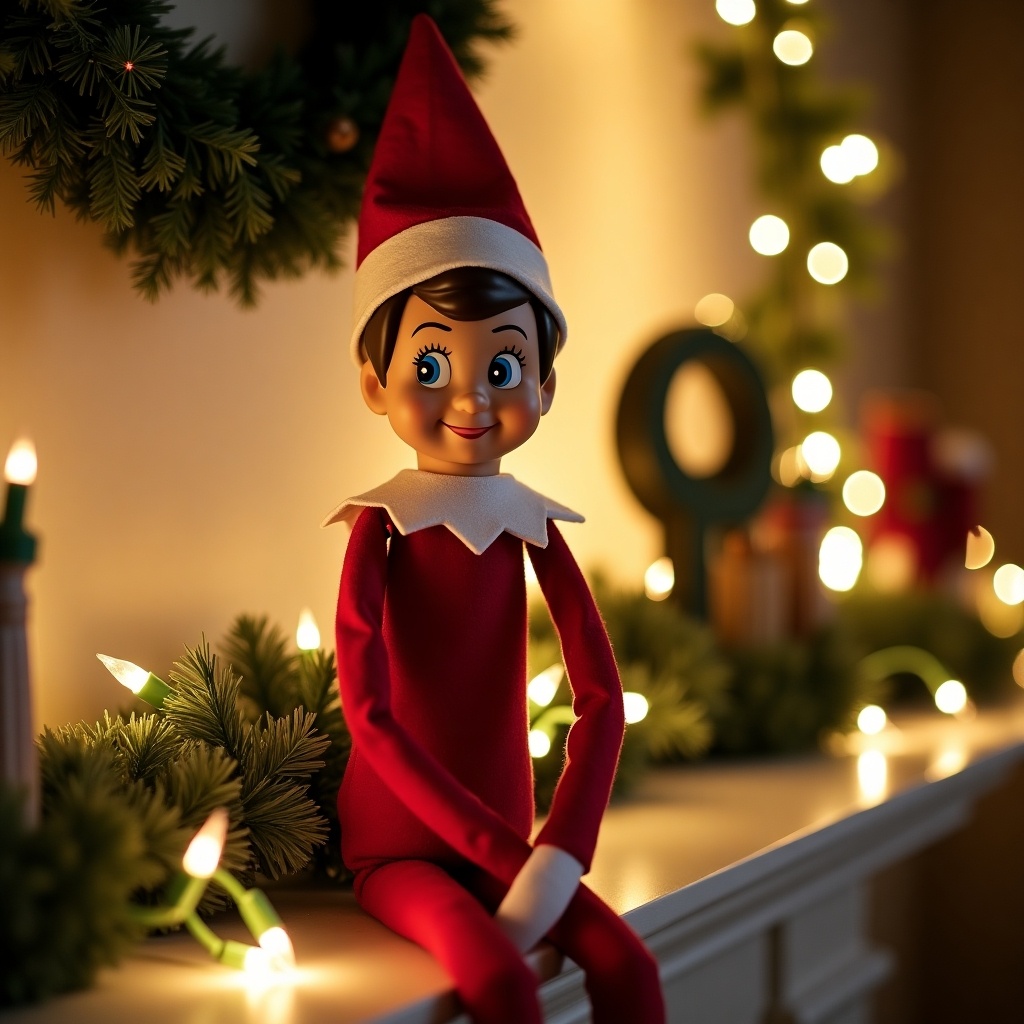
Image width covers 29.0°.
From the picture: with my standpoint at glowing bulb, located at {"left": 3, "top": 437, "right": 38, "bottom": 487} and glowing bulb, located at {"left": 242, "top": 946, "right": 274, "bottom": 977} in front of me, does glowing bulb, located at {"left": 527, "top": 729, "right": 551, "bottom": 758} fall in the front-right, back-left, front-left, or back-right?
front-left

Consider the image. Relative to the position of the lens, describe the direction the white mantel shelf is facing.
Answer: facing the viewer and to the right of the viewer

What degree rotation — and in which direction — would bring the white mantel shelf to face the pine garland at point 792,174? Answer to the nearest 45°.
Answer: approximately 135° to its left
